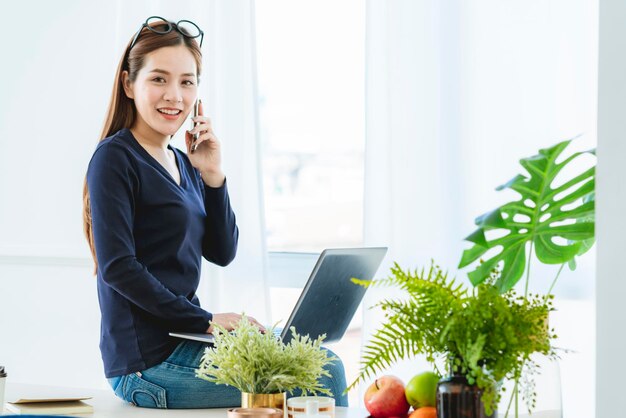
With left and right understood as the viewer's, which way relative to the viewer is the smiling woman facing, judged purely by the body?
facing the viewer and to the right of the viewer

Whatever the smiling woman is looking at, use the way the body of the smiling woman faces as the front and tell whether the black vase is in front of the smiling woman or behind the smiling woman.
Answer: in front

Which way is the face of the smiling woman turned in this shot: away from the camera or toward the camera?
toward the camera

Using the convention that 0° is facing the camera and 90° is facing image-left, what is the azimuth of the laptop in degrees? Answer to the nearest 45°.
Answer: approximately 135°

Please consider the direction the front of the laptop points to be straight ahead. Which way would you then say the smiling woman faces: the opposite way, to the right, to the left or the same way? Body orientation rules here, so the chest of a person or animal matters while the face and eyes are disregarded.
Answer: the opposite way
